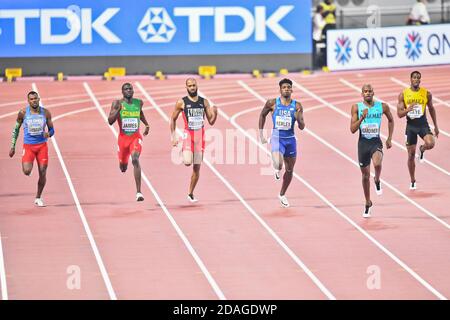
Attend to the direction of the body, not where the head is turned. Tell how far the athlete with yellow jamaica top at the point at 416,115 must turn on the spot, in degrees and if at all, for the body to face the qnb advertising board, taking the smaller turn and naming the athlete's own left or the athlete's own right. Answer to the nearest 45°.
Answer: approximately 180°

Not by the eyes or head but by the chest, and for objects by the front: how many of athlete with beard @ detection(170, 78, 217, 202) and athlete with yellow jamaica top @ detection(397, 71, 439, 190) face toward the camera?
2

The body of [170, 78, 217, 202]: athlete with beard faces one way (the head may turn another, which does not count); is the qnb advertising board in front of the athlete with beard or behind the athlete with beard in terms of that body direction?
behind

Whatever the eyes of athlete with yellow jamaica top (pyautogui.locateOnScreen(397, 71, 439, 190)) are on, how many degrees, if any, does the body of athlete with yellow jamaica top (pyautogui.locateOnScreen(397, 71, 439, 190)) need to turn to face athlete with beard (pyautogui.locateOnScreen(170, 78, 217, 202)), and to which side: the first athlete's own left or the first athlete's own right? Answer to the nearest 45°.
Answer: approximately 45° to the first athlete's own right

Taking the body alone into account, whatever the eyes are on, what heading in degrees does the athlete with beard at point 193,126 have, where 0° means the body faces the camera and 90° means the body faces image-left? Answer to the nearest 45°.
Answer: approximately 0°

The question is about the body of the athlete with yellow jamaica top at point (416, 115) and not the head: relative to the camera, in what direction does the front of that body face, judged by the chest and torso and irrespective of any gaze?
toward the camera
